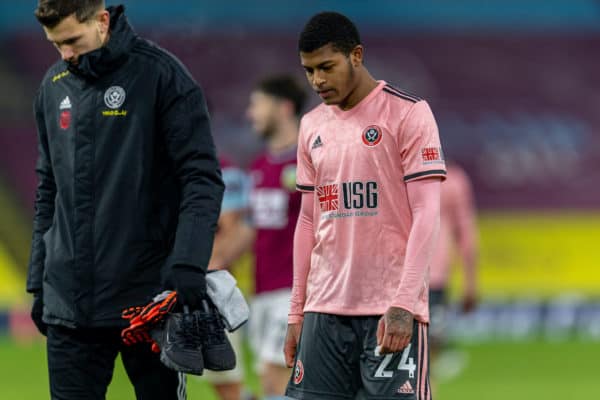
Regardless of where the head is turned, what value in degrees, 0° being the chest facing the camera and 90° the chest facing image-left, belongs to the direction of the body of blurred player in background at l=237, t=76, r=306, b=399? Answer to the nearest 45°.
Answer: approximately 45°

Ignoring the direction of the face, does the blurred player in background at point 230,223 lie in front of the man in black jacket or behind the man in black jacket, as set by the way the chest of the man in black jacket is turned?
behind

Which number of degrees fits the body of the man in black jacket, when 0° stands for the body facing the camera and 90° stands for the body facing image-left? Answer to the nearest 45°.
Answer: approximately 45°

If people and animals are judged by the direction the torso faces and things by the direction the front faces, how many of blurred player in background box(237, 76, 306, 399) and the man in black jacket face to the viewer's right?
0
